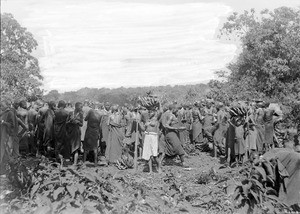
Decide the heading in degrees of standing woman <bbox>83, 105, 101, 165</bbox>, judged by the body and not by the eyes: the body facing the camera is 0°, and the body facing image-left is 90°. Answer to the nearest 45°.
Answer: approximately 180°

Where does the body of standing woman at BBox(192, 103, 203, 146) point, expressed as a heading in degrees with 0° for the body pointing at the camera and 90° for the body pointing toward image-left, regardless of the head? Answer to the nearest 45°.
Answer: approximately 45°

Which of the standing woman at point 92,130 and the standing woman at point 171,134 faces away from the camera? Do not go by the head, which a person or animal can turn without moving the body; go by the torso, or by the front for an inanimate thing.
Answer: the standing woman at point 92,130

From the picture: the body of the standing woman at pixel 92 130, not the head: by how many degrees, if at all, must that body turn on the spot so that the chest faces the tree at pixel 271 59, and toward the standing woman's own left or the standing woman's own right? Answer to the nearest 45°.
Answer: approximately 45° to the standing woman's own right

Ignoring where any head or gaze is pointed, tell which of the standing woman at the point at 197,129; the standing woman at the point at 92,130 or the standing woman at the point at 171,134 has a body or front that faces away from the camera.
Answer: the standing woman at the point at 92,130

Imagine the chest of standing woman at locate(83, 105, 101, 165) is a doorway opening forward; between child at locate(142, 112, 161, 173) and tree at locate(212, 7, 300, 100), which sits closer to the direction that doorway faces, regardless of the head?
the tree
